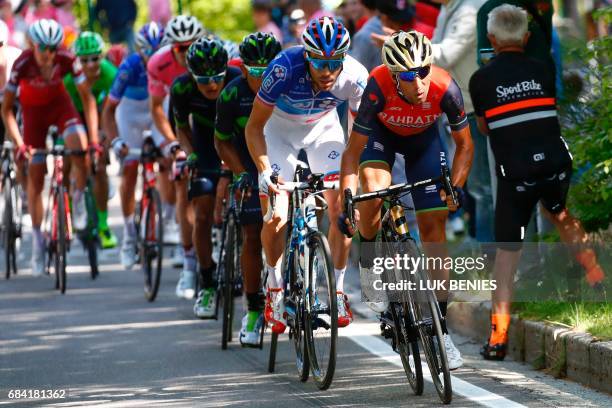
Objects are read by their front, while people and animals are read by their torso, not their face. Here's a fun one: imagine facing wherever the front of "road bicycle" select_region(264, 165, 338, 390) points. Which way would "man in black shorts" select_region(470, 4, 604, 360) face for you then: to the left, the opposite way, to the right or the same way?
the opposite way

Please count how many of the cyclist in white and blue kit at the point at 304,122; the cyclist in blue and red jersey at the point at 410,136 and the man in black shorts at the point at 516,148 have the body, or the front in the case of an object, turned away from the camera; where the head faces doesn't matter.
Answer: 1

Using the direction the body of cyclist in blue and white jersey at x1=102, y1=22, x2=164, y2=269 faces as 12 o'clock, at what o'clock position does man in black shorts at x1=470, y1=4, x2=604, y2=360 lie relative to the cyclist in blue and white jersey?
The man in black shorts is roughly at 11 o'clock from the cyclist in blue and white jersey.

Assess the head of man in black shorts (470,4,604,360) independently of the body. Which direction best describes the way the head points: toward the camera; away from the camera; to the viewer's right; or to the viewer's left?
away from the camera

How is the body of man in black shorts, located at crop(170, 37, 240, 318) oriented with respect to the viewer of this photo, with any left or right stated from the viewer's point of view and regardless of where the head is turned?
facing the viewer

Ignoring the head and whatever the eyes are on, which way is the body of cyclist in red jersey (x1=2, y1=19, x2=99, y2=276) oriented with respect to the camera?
toward the camera

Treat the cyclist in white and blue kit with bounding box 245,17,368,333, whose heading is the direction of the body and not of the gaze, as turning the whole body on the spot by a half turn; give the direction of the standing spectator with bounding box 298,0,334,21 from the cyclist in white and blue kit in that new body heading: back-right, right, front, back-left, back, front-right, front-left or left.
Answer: front

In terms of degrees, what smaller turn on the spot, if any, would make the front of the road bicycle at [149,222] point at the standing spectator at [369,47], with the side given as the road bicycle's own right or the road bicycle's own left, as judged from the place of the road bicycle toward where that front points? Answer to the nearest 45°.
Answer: approximately 90° to the road bicycle's own left

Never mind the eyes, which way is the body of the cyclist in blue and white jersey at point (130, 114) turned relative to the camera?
toward the camera
